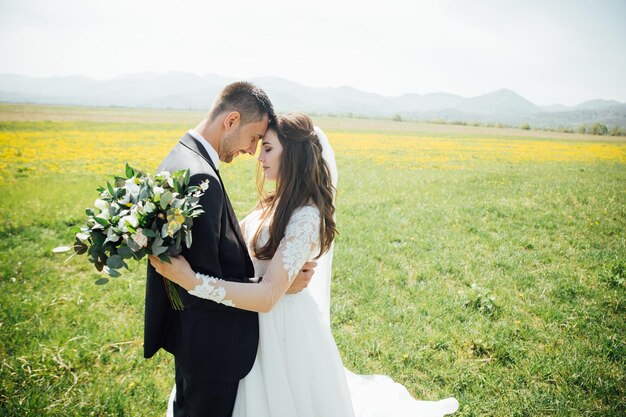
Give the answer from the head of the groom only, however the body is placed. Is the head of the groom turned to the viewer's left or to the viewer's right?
to the viewer's right

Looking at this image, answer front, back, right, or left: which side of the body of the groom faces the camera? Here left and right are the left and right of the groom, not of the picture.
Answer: right

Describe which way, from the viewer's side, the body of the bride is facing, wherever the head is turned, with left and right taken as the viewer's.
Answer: facing to the left of the viewer

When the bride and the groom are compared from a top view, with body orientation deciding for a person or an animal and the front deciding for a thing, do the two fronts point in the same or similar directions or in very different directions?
very different directions

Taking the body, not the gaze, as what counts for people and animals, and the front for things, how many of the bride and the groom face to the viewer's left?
1
